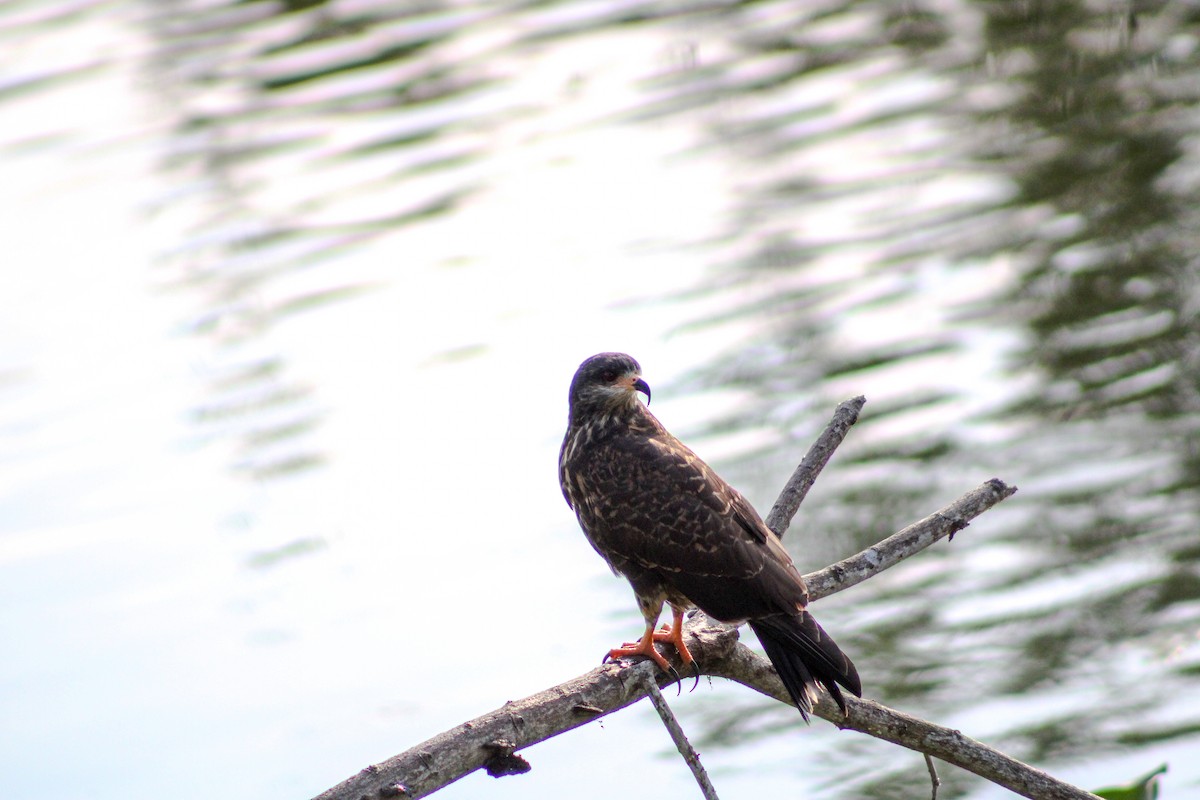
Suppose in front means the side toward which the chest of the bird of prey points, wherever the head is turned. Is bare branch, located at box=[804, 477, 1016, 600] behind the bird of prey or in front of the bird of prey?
behind

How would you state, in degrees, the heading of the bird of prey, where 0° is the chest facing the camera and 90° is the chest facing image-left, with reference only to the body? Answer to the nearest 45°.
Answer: approximately 90°
